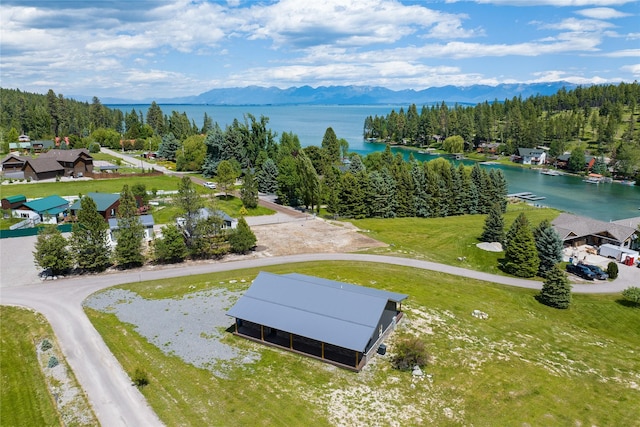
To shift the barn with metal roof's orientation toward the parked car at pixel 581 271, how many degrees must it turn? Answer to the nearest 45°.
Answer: approximately 180°

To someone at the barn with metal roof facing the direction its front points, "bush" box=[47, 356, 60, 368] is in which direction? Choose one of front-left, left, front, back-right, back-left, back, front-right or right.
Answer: front-right

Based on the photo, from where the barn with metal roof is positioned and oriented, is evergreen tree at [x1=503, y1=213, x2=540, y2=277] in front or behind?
behind

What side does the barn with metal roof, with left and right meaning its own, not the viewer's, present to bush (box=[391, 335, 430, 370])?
left

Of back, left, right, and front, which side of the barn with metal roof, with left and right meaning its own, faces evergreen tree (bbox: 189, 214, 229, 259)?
right

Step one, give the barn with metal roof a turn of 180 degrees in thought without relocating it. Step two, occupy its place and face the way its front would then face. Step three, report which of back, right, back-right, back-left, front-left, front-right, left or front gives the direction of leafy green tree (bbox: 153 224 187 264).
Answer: left

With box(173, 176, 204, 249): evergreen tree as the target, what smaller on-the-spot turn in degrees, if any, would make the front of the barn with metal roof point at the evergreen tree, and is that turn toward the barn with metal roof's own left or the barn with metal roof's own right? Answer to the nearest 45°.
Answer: approximately 90° to the barn with metal roof's own right

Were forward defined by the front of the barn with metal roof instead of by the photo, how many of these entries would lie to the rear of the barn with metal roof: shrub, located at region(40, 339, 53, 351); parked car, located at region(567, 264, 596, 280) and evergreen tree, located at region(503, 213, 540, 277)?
2

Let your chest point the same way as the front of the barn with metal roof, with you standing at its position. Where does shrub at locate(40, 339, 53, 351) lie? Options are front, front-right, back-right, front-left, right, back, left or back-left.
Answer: front-right

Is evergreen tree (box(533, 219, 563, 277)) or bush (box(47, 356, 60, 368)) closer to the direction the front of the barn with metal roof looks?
the bush

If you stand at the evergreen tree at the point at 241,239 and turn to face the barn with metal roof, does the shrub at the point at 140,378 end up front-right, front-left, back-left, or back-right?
front-right

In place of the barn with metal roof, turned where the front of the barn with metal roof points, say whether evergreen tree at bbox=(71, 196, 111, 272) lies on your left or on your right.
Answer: on your right

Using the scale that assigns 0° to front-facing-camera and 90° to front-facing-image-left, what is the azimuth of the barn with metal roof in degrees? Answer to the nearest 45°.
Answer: approximately 45°

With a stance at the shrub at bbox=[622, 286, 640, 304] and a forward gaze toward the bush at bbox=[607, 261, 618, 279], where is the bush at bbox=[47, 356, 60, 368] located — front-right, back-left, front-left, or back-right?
back-left
